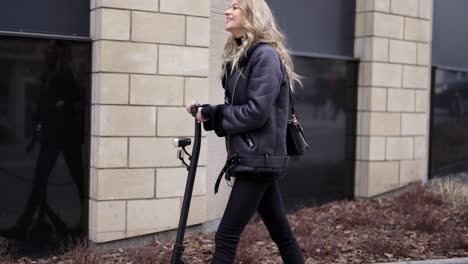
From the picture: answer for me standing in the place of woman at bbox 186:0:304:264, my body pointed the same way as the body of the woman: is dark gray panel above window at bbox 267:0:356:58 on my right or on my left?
on my right

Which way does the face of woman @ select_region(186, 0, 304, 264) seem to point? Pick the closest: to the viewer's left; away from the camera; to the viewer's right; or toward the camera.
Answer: to the viewer's left

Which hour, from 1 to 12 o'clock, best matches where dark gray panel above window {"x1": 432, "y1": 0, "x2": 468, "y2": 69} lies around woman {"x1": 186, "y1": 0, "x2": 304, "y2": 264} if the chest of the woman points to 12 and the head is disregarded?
The dark gray panel above window is roughly at 4 o'clock from the woman.

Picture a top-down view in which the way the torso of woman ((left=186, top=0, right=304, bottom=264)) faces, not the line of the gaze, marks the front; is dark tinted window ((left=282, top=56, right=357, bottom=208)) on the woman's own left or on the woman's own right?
on the woman's own right

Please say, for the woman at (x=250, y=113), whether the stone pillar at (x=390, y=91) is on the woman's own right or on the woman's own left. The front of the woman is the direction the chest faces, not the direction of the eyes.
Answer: on the woman's own right

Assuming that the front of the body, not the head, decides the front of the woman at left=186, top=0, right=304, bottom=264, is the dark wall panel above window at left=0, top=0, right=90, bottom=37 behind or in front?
in front

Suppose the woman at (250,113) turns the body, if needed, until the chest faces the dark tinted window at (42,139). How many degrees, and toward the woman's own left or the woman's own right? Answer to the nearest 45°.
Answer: approximately 45° to the woman's own right

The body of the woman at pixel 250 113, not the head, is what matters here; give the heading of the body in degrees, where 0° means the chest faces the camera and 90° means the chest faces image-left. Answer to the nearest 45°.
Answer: approximately 90°
